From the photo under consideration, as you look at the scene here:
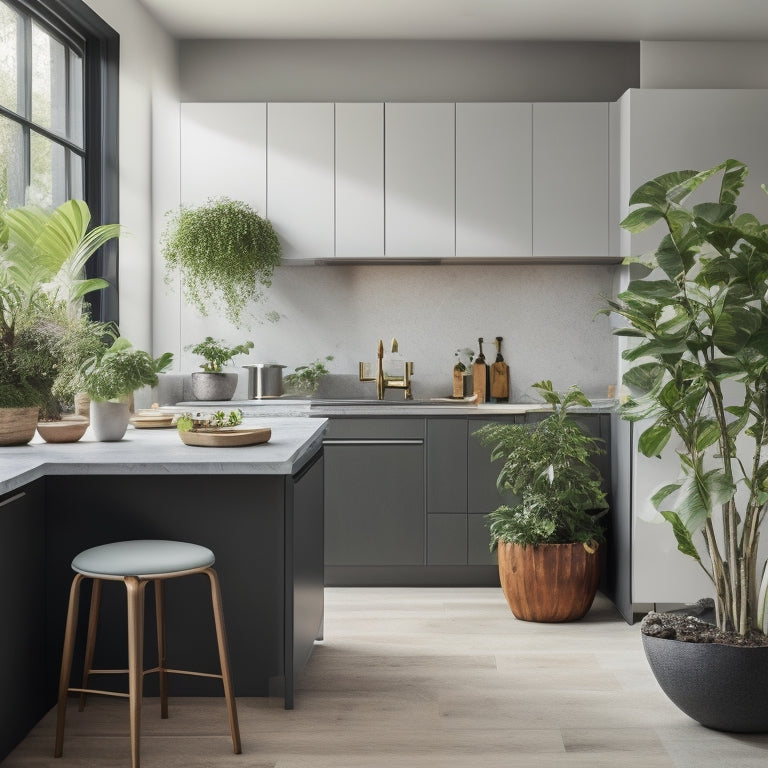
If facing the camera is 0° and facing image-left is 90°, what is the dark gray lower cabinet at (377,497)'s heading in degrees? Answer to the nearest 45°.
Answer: approximately 0°

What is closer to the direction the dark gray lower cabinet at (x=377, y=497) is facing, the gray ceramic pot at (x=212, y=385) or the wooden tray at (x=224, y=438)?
the wooden tray

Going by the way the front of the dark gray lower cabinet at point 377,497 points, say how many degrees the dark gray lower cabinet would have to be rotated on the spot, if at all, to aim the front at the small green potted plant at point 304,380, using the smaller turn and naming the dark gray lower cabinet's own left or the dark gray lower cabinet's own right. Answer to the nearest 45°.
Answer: approximately 135° to the dark gray lower cabinet's own right

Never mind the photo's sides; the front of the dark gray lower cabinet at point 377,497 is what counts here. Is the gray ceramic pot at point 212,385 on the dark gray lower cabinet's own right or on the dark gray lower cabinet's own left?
on the dark gray lower cabinet's own right

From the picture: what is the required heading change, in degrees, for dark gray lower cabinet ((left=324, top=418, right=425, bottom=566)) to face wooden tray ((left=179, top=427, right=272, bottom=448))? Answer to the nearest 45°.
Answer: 0° — it already faces it

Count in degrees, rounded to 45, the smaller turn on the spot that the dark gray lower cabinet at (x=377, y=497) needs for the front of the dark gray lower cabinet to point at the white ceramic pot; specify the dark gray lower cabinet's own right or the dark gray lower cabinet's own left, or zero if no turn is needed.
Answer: approximately 45° to the dark gray lower cabinet's own right

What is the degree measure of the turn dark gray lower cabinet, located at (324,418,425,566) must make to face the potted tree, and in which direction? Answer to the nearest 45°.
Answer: approximately 45° to its left

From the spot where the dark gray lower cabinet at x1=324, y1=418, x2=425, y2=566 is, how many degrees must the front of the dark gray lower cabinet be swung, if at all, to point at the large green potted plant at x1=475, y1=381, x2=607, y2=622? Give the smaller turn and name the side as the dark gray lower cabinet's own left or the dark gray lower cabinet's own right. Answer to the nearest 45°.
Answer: approximately 45° to the dark gray lower cabinet's own left
